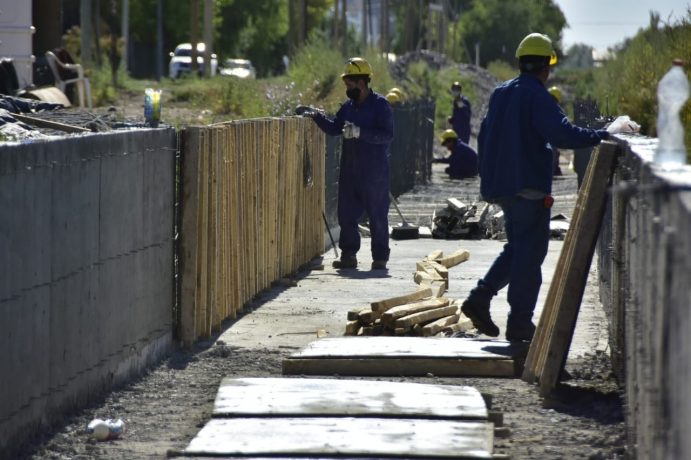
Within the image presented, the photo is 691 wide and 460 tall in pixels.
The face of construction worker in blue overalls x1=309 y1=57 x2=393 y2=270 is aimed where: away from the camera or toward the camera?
toward the camera

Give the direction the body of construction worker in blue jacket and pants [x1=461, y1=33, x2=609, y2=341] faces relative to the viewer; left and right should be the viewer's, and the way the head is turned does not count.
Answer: facing away from the viewer and to the right of the viewer

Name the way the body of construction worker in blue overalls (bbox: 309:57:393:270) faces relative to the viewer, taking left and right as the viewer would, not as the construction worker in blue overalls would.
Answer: facing the viewer and to the left of the viewer

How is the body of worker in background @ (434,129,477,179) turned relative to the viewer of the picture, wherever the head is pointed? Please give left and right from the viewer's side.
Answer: facing to the left of the viewer

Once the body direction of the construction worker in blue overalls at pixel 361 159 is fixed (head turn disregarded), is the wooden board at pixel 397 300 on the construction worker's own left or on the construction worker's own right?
on the construction worker's own left

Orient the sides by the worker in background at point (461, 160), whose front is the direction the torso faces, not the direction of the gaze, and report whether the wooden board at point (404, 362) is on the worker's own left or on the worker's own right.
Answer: on the worker's own left

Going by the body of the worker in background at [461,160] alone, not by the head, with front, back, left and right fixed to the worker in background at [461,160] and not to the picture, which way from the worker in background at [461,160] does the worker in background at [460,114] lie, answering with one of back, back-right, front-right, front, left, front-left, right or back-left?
right

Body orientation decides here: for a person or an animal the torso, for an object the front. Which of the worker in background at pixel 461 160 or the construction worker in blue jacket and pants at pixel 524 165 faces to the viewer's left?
the worker in background

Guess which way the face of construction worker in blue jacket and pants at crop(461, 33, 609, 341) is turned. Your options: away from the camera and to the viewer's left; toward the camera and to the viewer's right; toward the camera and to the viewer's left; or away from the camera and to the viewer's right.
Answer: away from the camera and to the viewer's right

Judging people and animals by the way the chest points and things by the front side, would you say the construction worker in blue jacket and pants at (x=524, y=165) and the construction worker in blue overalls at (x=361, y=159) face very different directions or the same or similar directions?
very different directions

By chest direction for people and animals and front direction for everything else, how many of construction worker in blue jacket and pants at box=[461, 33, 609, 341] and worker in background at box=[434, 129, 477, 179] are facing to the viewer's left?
1

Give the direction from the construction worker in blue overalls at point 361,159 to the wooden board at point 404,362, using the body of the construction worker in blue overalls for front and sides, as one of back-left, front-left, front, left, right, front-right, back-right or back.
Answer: front-left

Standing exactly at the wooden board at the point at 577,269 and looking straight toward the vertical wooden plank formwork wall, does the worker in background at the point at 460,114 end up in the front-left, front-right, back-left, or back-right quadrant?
front-right
